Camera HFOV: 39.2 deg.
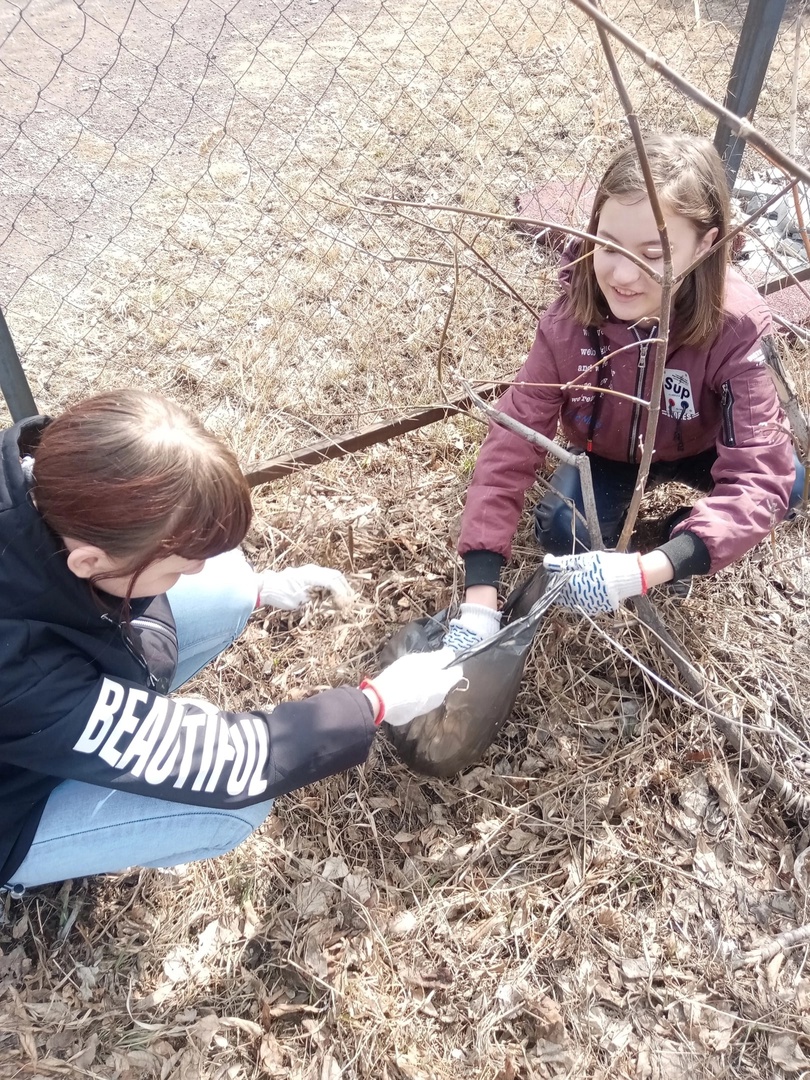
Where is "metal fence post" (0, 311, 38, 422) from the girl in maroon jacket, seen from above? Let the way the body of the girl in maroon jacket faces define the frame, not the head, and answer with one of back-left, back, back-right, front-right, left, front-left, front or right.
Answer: front-right

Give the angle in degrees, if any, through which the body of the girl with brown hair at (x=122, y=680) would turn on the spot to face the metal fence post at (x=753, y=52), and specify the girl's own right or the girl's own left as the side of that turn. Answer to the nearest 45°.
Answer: approximately 45° to the girl's own left

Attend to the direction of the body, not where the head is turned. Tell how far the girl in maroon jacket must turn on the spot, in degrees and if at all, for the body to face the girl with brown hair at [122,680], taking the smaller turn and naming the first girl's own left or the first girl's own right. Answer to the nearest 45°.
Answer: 0° — they already face them

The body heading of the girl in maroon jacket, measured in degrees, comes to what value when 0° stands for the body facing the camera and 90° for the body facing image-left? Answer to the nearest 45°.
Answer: approximately 45°

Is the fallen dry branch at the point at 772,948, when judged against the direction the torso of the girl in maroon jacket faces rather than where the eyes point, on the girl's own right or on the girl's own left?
on the girl's own left

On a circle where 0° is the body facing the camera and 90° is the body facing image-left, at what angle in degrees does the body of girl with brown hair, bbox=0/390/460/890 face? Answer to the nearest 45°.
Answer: approximately 270°

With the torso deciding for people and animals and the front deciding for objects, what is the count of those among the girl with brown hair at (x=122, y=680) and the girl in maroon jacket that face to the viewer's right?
1

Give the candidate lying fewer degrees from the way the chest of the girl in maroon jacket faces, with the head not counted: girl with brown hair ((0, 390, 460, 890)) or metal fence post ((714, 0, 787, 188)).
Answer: the girl with brown hair
